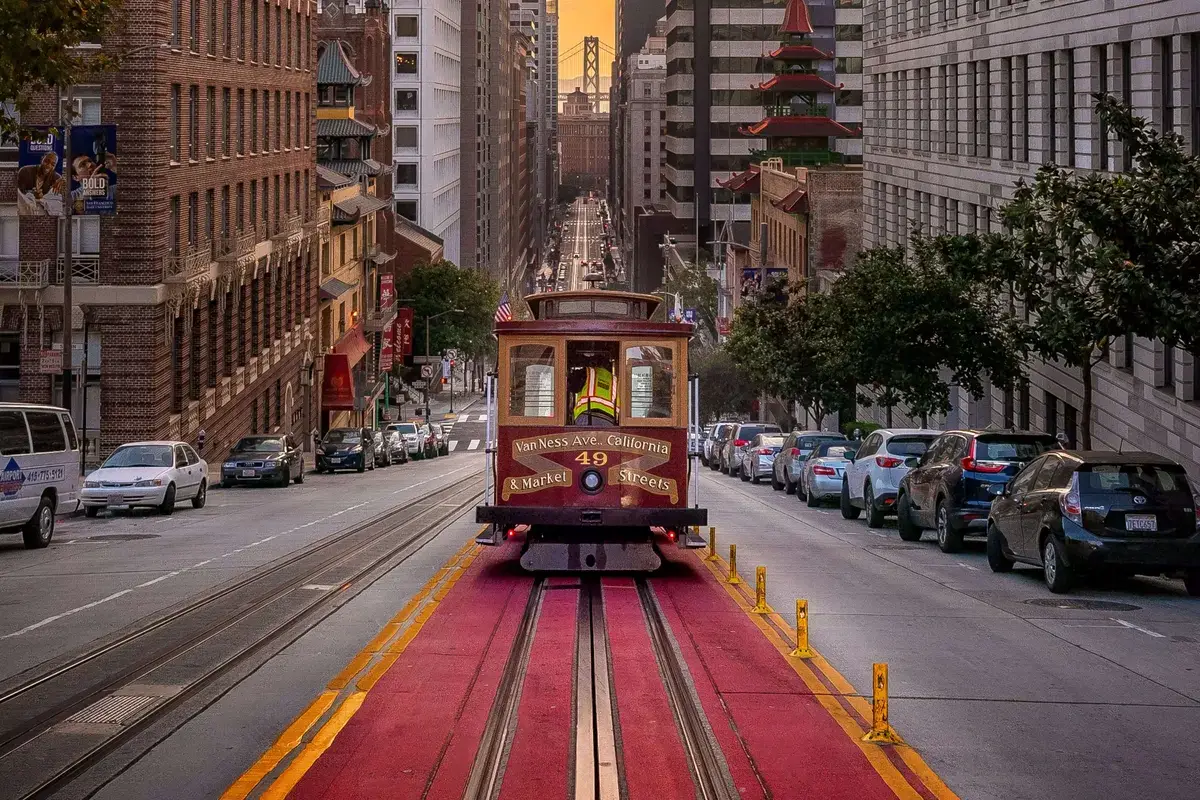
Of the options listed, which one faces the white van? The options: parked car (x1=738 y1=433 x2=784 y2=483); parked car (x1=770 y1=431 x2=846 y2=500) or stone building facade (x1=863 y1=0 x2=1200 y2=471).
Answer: the stone building facade

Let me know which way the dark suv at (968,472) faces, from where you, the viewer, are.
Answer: facing away from the viewer and to the left of the viewer

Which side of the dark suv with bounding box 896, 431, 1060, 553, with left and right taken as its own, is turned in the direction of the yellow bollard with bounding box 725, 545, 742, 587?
back

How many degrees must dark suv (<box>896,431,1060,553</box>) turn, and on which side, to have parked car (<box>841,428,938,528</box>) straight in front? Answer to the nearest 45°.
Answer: approximately 45° to its right

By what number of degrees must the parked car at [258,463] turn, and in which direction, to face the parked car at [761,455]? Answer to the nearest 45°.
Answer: approximately 135° to its left

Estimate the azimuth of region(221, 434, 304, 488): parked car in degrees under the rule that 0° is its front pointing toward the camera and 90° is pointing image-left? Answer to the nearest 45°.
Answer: approximately 45°

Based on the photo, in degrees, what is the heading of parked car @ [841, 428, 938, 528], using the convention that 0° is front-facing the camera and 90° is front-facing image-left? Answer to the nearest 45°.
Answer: approximately 135°

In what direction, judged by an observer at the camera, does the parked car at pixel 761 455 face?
facing away from the viewer and to the left of the viewer

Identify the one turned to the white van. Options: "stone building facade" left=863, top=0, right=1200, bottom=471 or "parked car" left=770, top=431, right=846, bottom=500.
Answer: the stone building facade

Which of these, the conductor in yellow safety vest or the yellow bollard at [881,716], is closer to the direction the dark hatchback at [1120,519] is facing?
the conductor in yellow safety vest
